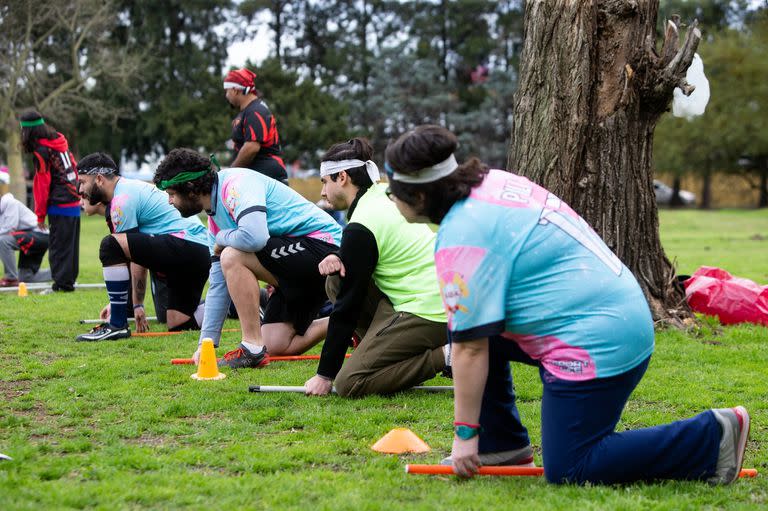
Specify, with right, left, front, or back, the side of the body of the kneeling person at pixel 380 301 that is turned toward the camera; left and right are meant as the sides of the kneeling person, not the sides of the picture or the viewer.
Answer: left

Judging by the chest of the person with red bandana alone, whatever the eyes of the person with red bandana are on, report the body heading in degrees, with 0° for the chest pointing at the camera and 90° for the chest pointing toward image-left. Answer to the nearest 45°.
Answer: approximately 90°

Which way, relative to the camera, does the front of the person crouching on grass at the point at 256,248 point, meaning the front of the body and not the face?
to the viewer's left

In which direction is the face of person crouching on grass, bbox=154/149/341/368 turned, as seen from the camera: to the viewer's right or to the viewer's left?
to the viewer's left

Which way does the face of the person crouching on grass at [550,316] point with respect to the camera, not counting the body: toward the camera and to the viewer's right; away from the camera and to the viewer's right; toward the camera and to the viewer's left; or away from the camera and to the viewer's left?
away from the camera and to the viewer's left

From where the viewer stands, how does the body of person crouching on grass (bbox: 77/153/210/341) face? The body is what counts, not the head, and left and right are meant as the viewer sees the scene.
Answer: facing to the left of the viewer

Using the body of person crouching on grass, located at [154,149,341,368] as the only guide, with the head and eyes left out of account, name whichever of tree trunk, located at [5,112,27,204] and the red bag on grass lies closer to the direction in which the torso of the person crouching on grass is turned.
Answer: the tree trunk

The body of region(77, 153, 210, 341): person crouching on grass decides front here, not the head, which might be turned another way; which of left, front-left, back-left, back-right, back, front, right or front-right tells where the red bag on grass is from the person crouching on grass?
back
